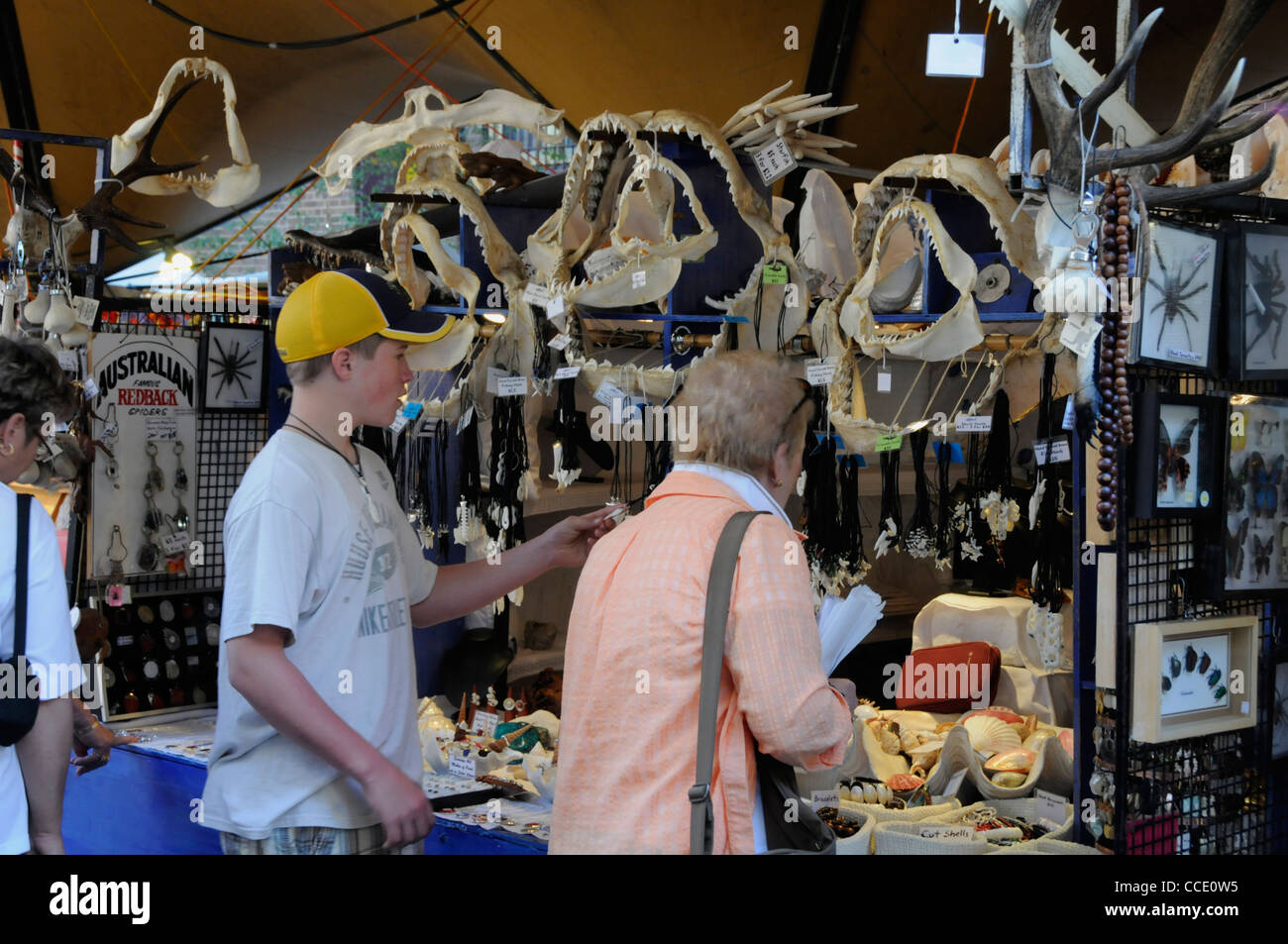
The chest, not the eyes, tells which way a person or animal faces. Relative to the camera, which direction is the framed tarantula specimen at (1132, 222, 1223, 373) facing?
toward the camera

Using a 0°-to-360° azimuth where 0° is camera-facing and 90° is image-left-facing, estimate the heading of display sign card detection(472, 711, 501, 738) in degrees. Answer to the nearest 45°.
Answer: approximately 0°

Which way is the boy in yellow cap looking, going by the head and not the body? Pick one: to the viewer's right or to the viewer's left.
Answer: to the viewer's right

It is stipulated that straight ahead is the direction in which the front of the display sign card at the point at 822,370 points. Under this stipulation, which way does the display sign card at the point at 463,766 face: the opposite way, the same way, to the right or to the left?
the same way

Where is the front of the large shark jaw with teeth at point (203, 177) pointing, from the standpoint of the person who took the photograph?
facing the viewer

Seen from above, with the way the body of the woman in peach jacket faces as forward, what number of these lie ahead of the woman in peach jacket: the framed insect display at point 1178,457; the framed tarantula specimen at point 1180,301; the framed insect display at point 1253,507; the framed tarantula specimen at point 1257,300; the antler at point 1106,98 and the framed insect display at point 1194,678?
6

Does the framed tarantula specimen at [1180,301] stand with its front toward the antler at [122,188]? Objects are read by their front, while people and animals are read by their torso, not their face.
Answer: no

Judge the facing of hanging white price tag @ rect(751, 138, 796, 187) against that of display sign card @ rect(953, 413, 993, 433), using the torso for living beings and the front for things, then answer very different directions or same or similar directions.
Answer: same or similar directions

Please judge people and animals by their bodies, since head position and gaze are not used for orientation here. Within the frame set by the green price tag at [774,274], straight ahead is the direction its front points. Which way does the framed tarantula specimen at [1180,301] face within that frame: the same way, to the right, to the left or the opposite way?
the same way

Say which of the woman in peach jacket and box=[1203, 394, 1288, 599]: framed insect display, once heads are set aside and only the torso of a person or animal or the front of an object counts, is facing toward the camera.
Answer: the framed insect display

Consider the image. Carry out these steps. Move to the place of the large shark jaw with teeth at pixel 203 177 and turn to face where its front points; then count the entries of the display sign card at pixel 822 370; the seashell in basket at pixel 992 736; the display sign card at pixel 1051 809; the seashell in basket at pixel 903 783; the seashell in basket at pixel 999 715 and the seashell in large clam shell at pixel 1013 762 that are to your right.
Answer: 0

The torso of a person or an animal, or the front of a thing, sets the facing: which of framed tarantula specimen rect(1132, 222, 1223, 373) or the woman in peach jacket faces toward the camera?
the framed tarantula specimen

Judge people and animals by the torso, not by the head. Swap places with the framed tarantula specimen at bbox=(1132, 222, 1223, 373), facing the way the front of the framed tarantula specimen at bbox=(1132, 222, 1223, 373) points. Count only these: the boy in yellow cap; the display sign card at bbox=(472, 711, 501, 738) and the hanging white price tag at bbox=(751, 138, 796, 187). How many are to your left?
0

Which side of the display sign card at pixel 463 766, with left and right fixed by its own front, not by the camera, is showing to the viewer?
front

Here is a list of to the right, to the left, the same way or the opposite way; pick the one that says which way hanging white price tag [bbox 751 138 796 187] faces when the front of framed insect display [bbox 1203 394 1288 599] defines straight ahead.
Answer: the same way

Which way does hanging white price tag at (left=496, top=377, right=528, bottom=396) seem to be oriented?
toward the camera
